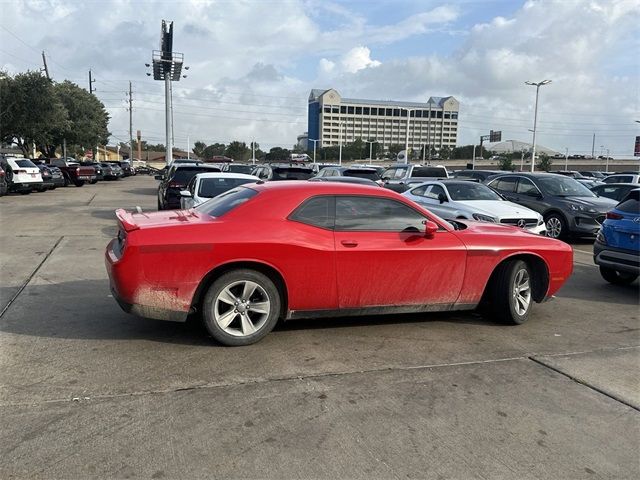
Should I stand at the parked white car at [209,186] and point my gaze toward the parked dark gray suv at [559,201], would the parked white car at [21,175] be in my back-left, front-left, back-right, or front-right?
back-left

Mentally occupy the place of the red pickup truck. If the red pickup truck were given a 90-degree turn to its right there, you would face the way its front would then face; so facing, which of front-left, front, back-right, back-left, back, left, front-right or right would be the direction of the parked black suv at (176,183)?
back-right

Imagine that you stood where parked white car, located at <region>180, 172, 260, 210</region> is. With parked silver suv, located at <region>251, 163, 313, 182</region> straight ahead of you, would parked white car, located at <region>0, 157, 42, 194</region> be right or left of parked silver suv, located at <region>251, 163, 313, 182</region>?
left

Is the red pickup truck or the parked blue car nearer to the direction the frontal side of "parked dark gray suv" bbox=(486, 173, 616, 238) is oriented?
the parked blue car

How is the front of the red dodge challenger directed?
to the viewer's right

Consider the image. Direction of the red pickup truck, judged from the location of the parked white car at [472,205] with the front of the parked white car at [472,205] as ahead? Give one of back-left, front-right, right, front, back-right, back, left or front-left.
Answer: back

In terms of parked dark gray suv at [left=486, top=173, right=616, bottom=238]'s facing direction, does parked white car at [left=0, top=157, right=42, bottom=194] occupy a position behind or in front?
behind

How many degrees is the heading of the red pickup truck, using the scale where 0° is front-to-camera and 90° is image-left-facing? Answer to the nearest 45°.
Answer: approximately 135°

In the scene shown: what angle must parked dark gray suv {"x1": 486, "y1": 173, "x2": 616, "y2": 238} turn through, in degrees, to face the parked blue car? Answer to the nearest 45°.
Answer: approximately 45° to its right

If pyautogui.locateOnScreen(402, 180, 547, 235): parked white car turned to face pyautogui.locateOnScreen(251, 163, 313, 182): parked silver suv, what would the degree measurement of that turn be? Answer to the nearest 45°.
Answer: approximately 180°

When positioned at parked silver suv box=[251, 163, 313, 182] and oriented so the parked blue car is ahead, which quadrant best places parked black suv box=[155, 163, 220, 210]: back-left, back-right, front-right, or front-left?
front-right

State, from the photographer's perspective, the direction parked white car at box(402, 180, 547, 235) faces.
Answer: facing the viewer and to the right of the viewer

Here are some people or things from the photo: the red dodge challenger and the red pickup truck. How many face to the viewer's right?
1

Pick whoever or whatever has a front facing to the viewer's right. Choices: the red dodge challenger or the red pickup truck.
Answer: the red dodge challenger

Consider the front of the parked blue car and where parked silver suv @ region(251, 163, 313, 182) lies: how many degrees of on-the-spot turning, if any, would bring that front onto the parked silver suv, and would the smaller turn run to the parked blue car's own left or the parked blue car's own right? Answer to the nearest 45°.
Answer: approximately 90° to the parked blue car's own left

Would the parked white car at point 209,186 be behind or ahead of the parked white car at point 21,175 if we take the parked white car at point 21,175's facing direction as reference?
behind

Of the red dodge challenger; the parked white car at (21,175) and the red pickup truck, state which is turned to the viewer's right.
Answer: the red dodge challenger

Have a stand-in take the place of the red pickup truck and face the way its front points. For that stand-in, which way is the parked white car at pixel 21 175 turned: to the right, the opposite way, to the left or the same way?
the same way
